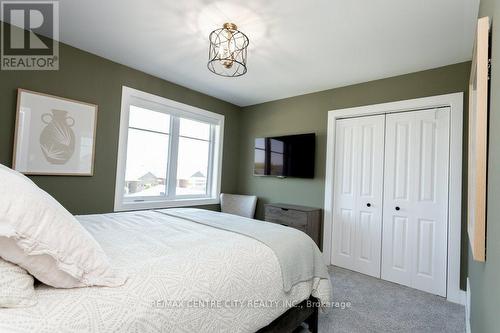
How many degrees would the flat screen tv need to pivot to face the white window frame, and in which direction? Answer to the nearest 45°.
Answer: approximately 45° to its right

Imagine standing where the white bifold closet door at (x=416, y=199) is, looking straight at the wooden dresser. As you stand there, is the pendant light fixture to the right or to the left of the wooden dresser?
left

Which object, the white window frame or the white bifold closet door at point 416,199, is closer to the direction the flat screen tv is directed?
the white window frame

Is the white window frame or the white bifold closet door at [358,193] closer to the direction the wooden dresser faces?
the white window frame

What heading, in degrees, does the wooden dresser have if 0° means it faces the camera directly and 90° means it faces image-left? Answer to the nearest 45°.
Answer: approximately 45°
